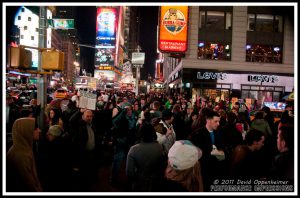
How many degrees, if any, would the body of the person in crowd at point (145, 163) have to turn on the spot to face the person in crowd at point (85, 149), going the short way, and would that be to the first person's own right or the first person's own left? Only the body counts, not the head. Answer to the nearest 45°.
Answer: approximately 45° to the first person's own left

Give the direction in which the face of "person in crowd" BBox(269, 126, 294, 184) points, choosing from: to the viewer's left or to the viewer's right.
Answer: to the viewer's left

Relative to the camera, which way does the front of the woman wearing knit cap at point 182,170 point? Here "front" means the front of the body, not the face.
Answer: away from the camera

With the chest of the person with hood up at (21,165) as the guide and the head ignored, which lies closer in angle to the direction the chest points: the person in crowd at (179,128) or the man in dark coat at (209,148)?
the man in dark coat

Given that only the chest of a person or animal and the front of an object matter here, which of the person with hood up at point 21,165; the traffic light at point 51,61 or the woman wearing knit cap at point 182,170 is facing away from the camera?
the woman wearing knit cap

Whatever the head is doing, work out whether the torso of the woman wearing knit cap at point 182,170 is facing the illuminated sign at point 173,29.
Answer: yes

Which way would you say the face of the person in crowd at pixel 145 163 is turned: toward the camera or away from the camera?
away from the camera

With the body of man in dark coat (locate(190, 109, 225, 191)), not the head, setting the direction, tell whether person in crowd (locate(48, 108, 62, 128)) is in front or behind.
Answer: behind

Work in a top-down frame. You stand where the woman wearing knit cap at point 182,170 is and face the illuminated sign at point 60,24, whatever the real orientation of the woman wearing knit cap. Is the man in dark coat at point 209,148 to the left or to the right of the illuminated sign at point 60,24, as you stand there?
right

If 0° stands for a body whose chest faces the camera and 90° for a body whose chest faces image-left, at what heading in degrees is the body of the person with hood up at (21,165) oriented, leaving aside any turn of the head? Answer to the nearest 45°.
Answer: approximately 270°

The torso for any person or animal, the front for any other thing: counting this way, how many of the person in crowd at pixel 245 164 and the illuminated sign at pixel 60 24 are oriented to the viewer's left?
0
